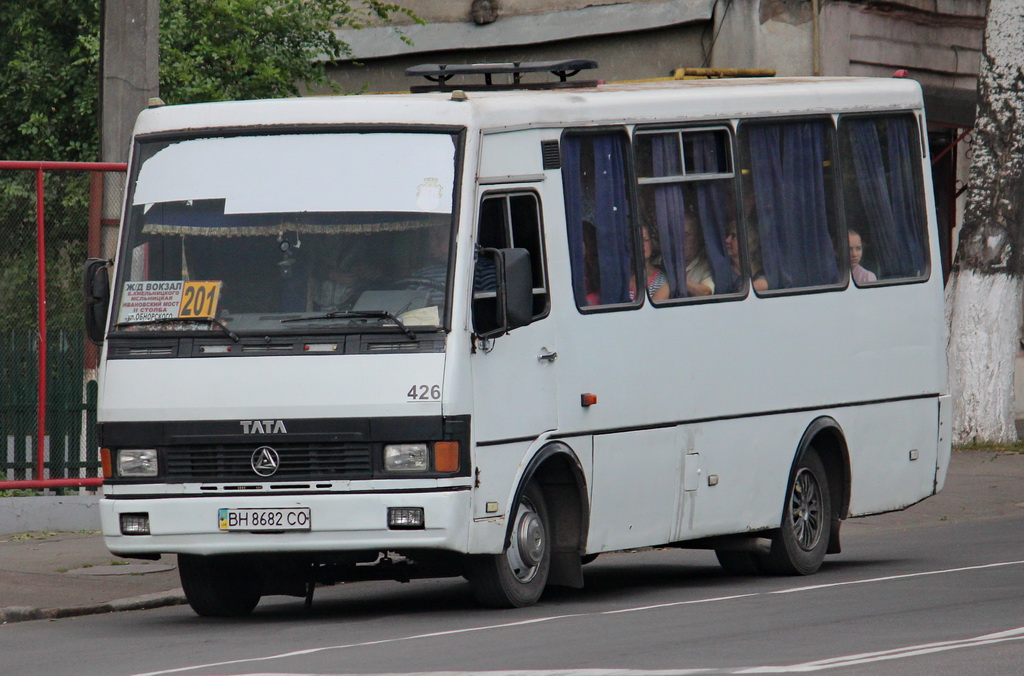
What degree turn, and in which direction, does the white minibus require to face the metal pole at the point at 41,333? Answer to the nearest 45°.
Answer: approximately 90° to its right

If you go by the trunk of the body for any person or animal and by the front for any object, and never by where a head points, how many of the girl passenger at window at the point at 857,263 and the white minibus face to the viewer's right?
0

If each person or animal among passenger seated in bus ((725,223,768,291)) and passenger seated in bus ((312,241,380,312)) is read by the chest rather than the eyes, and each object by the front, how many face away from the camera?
0

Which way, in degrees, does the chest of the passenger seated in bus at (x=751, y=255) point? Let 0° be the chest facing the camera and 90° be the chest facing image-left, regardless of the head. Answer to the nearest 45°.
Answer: approximately 45°

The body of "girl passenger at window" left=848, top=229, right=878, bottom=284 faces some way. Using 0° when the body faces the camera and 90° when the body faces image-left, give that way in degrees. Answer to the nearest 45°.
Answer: approximately 45°

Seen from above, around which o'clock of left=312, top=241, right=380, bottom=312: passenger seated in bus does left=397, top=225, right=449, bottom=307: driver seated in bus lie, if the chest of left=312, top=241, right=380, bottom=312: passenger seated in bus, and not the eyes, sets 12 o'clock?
left=397, top=225, right=449, bottom=307: driver seated in bus is roughly at 8 o'clock from left=312, top=241, right=380, bottom=312: passenger seated in bus.

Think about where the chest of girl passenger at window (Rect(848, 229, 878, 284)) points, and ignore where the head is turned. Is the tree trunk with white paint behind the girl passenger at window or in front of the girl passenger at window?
behind

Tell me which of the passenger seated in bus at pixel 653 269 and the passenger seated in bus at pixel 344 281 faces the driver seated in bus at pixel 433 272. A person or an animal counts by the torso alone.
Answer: the passenger seated in bus at pixel 653 269
